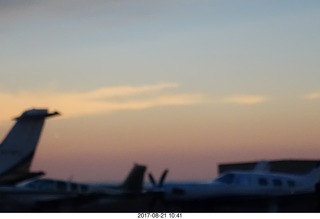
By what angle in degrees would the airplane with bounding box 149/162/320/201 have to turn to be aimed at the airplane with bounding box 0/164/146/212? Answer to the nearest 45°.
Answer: approximately 45° to its left

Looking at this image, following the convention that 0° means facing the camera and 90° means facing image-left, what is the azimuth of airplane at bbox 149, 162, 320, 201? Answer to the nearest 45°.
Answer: approximately 90°
